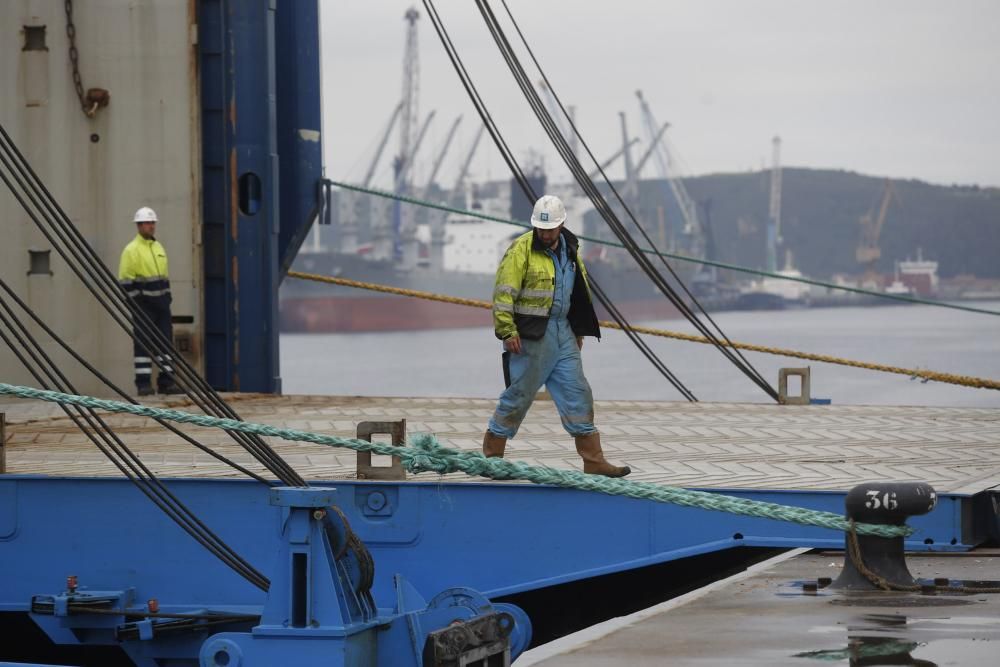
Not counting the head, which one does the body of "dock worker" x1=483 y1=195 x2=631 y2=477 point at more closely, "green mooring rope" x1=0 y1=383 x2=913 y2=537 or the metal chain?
the green mooring rope

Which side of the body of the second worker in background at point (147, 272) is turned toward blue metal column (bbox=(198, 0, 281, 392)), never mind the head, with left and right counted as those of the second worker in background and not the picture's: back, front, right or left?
left

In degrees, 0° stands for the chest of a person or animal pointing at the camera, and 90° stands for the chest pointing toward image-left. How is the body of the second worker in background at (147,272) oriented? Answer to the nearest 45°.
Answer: approximately 315°

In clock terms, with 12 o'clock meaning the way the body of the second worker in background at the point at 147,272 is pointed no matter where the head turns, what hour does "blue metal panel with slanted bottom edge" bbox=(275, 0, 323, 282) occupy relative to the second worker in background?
The blue metal panel with slanted bottom edge is roughly at 9 o'clock from the second worker in background.

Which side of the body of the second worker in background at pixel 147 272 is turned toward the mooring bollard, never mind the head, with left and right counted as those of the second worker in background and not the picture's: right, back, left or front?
front

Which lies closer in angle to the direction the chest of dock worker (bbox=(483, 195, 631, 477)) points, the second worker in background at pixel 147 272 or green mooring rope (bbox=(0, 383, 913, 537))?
the green mooring rope
